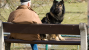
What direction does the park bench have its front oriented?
away from the camera

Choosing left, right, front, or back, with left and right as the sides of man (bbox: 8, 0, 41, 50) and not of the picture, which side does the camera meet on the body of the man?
back

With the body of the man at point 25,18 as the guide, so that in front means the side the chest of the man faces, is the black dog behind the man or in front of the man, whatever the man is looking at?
in front
